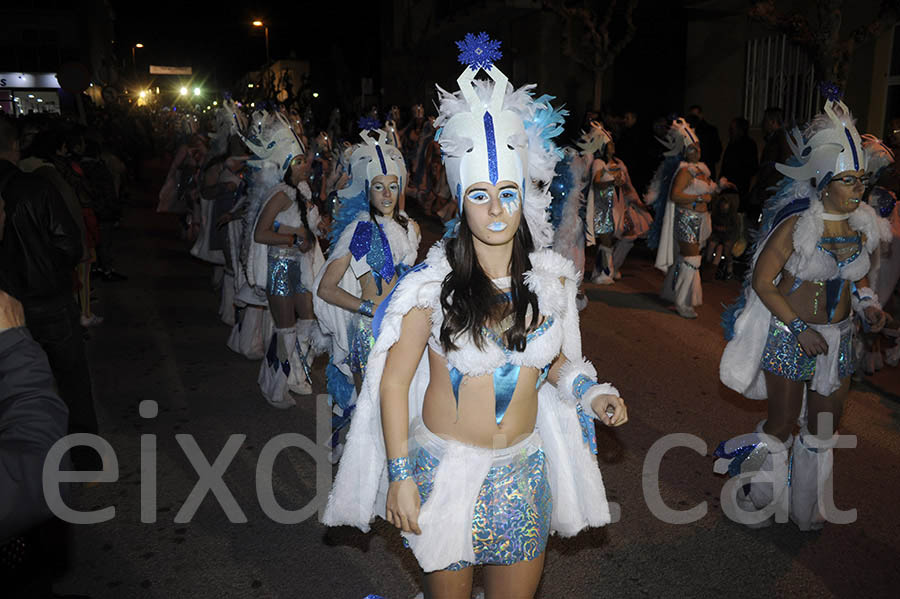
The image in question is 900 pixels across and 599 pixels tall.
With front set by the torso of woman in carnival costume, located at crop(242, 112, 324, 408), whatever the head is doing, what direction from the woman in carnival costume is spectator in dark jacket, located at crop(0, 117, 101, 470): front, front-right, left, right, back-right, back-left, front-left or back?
right

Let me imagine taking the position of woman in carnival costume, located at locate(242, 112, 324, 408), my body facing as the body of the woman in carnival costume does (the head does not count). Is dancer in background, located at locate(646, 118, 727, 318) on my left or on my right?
on my left

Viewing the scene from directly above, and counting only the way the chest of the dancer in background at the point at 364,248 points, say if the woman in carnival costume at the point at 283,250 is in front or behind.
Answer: behind

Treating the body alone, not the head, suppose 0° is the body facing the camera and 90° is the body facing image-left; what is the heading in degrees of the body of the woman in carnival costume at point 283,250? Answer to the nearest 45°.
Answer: approximately 315°

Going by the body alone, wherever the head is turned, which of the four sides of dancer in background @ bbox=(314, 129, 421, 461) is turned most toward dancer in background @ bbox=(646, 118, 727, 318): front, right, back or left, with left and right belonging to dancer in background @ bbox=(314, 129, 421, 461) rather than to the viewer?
left

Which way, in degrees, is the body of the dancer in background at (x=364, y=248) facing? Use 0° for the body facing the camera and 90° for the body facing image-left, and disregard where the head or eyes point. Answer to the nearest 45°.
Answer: approximately 315°

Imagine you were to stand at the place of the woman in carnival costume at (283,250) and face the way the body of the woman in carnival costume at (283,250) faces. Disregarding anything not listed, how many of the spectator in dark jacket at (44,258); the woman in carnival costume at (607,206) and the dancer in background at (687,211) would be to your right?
1

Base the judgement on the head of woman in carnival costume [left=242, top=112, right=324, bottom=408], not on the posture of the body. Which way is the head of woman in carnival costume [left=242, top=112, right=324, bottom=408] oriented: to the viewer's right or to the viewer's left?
to the viewer's right

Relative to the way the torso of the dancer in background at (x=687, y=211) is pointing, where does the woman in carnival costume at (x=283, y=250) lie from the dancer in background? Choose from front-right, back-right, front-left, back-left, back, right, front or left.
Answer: right
